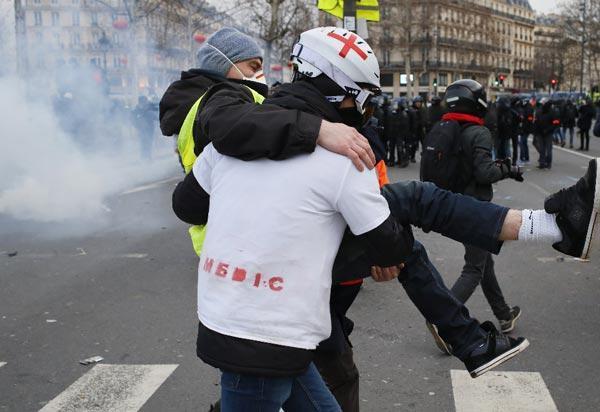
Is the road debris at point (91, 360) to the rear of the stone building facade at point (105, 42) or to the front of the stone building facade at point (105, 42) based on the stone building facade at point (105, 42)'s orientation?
to the front

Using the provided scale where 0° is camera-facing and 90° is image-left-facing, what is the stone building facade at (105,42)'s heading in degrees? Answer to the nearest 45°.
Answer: approximately 0°
